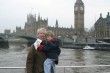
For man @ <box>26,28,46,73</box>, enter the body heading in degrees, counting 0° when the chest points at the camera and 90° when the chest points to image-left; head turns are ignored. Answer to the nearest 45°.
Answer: approximately 315°
